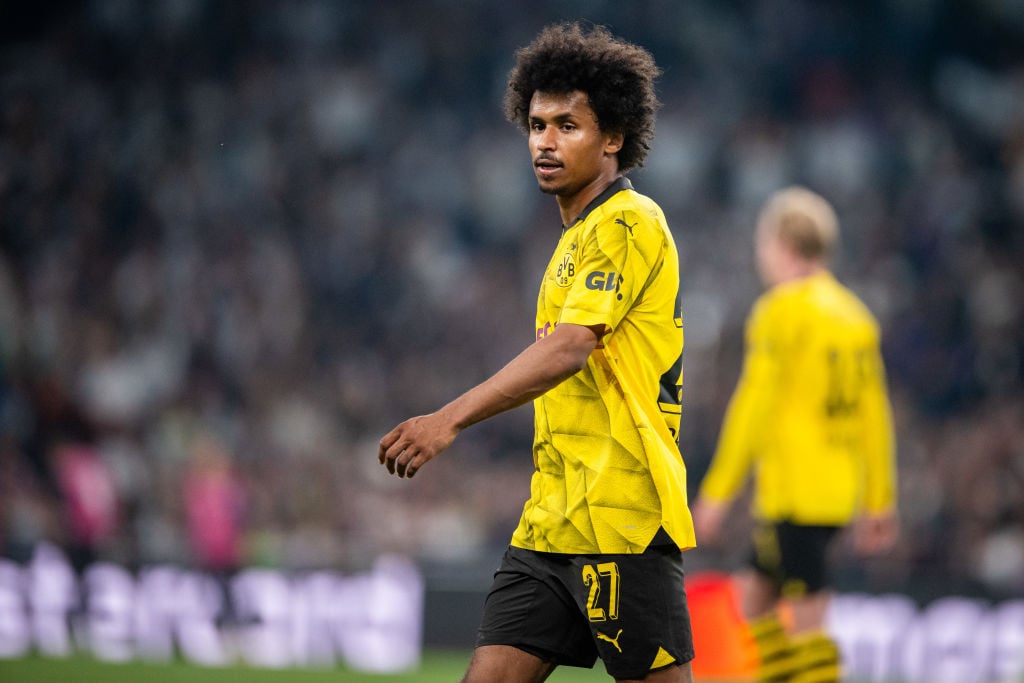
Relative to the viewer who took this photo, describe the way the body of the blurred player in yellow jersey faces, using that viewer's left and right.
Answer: facing away from the viewer and to the left of the viewer

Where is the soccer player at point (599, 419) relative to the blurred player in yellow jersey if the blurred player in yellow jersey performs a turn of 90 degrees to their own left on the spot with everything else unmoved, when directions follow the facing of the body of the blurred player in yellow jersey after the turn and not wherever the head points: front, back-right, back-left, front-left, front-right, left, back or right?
front-left
